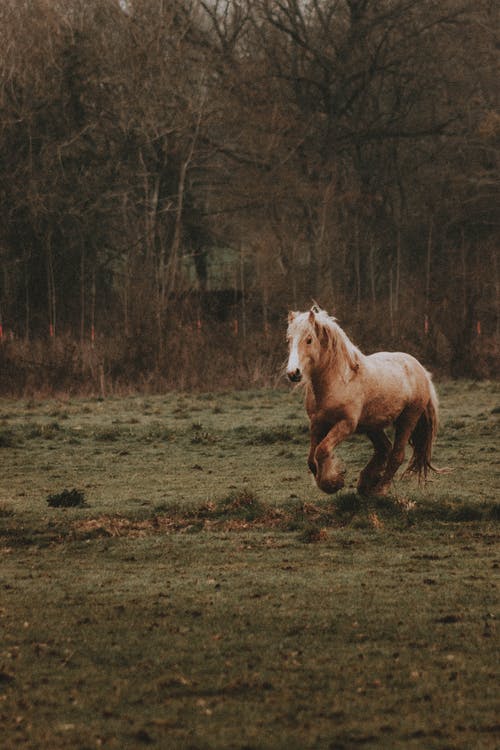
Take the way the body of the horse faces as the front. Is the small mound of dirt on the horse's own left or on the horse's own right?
on the horse's own right

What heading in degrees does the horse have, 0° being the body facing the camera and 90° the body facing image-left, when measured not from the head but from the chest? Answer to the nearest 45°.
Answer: approximately 45°
